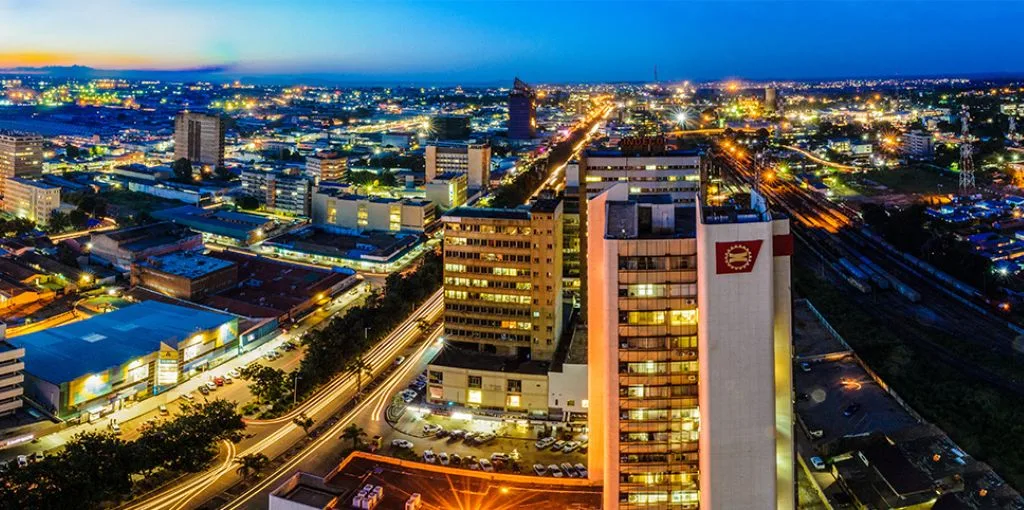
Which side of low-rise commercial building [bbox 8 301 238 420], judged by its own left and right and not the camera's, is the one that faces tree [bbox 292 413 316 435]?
front

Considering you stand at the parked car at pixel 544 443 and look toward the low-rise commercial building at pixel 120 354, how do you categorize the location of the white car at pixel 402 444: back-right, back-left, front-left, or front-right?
front-left

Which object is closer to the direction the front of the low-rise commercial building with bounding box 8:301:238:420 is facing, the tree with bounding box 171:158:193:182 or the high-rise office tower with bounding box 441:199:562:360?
the high-rise office tower

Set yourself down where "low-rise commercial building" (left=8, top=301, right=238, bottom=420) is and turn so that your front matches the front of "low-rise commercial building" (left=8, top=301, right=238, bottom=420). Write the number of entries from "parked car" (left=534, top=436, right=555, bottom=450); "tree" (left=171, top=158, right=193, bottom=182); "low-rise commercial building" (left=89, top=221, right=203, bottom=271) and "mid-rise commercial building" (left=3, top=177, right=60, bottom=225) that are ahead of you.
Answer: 1

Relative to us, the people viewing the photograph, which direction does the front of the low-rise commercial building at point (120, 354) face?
facing the viewer and to the right of the viewer

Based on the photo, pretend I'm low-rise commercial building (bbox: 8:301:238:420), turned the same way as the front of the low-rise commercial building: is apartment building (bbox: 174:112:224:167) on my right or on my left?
on my left

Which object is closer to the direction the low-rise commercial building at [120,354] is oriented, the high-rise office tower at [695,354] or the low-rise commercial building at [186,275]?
the high-rise office tower

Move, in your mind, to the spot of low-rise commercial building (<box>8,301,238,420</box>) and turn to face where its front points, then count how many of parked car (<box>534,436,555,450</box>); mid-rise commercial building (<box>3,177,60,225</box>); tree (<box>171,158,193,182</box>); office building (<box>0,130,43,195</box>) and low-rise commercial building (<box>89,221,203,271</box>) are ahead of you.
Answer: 1

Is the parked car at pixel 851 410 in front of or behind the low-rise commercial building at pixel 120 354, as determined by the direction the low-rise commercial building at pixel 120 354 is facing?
in front

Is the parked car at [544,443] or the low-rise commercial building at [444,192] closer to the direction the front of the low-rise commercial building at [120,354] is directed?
the parked car

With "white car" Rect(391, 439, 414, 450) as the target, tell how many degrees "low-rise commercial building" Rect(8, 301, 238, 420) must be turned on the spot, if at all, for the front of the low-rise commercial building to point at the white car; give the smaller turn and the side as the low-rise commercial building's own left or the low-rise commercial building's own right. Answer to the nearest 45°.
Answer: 0° — it already faces it
